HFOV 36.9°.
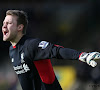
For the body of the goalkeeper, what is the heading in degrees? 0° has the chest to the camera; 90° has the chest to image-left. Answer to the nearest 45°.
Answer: approximately 45°
